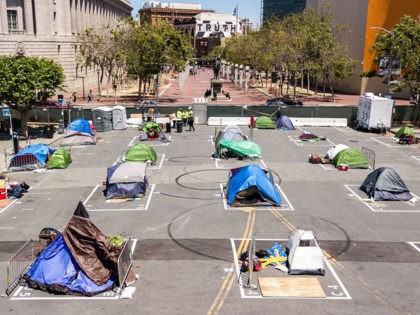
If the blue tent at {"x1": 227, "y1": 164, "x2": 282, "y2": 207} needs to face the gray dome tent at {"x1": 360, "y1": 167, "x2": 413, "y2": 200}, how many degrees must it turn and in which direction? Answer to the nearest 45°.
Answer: approximately 90° to its left

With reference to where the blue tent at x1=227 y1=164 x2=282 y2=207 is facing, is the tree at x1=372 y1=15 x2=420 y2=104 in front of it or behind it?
behind

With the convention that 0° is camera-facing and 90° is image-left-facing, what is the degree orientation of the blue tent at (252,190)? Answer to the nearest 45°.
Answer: approximately 0°

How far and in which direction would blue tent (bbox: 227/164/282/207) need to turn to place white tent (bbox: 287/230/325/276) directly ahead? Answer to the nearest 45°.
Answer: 0° — it already faces it

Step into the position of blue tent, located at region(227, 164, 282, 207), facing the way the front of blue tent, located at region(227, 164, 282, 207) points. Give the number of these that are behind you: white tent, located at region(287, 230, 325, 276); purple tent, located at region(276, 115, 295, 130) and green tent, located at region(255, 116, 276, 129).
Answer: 2

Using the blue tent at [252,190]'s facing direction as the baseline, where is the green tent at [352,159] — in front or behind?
behind

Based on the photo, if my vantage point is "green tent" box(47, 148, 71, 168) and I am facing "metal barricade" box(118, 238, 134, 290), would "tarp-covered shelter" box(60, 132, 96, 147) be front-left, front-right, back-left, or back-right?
back-left

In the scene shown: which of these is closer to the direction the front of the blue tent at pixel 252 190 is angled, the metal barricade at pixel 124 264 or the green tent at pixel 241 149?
the metal barricade

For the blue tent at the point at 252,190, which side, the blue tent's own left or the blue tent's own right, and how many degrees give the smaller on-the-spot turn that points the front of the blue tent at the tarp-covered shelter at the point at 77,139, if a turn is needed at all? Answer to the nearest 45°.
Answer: approximately 135° to the blue tent's own right

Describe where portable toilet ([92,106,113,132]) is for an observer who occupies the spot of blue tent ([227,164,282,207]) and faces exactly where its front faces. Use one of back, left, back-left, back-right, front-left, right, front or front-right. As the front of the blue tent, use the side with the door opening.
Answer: back-right

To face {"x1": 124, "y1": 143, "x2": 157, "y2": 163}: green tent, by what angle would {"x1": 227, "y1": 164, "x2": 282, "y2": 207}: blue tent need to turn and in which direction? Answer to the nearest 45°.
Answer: approximately 135° to its right

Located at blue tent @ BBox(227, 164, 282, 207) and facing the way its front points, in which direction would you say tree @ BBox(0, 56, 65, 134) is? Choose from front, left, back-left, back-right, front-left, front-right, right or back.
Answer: back-right

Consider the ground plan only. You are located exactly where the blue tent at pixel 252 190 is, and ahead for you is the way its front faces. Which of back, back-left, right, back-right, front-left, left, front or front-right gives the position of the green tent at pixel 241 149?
back

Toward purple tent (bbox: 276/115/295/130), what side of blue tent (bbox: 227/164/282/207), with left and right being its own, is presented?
back

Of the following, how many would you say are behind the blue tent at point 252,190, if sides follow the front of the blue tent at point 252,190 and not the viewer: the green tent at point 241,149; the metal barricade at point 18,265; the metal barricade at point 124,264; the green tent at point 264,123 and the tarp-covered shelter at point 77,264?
2
